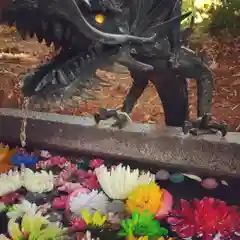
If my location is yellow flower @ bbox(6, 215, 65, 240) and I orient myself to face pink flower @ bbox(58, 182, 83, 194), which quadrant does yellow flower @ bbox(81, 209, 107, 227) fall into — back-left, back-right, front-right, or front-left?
front-right

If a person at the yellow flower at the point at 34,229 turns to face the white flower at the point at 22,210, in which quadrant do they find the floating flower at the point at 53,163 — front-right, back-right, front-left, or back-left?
front-right

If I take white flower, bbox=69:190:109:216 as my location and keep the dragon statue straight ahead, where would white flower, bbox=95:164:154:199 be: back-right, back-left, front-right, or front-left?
front-right
